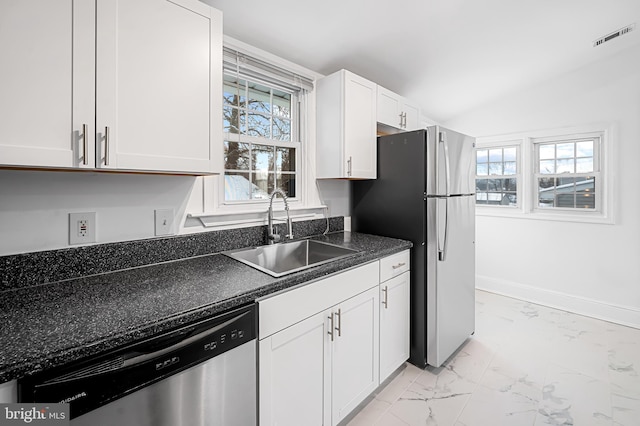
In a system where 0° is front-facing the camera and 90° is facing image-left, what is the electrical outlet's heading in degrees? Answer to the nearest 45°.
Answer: approximately 0°

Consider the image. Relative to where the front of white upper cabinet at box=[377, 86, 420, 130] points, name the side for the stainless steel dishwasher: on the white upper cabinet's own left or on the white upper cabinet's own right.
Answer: on the white upper cabinet's own right

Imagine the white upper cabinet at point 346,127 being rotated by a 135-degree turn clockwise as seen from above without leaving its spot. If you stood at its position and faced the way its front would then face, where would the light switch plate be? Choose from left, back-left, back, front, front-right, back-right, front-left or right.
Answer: front-left

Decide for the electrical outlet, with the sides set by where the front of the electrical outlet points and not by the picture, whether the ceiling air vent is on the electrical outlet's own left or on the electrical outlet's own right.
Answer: on the electrical outlet's own left

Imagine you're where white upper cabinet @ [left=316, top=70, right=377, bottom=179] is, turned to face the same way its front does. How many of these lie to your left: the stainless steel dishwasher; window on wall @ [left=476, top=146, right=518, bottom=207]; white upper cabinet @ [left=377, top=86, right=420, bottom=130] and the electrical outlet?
2

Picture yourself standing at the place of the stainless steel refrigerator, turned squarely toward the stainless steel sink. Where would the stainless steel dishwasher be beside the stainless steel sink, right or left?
left

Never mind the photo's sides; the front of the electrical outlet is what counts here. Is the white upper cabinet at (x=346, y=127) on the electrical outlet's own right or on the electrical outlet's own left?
on the electrical outlet's own left

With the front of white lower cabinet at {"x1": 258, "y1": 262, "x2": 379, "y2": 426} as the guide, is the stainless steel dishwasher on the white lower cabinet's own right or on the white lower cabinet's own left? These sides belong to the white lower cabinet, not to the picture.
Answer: on the white lower cabinet's own right
